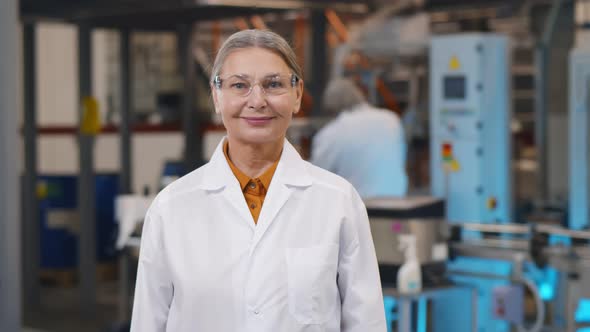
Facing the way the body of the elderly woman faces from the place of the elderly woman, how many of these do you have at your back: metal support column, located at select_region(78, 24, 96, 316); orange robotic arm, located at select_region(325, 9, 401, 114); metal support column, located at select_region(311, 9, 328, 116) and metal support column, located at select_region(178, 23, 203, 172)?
4

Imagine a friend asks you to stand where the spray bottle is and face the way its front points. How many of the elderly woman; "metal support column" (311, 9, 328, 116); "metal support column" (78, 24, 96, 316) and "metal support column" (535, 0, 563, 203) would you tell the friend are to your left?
1

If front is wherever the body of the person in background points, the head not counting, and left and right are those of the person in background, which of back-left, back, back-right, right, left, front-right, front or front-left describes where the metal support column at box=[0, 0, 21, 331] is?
left

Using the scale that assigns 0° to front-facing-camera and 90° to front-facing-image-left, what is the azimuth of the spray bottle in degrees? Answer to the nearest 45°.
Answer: approximately 90°

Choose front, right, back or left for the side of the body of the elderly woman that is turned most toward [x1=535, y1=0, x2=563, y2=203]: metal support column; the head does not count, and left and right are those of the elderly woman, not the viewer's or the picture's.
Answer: back

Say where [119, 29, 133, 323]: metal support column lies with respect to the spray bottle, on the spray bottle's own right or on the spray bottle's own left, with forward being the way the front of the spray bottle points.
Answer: on the spray bottle's own right

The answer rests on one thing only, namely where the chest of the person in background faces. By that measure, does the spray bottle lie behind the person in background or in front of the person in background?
behind

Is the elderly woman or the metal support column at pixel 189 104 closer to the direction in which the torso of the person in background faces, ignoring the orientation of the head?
the metal support column

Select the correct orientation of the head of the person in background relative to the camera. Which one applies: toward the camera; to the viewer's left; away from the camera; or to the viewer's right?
away from the camera

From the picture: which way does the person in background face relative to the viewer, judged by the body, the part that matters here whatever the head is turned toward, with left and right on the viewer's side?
facing away from the viewer and to the left of the viewer

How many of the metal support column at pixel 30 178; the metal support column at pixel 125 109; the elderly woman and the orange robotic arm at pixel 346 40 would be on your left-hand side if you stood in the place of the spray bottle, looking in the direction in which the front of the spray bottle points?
1

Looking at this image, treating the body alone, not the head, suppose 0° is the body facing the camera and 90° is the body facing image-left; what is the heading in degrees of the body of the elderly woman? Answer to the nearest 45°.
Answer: approximately 0°

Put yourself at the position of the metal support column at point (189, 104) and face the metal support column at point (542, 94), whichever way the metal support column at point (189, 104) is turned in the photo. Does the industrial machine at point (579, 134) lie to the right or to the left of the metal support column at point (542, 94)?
right

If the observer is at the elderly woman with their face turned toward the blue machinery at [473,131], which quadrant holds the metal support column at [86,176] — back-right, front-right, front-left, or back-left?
front-left

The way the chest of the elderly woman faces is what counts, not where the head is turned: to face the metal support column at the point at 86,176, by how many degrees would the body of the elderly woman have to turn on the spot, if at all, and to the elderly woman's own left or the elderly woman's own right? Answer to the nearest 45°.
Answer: approximately 180°

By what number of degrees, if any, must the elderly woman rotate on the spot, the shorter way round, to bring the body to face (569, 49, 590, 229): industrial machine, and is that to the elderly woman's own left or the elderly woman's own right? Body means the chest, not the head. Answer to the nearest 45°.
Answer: approximately 135° to the elderly woman's own left
